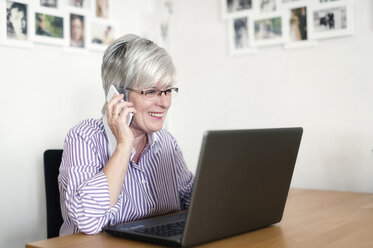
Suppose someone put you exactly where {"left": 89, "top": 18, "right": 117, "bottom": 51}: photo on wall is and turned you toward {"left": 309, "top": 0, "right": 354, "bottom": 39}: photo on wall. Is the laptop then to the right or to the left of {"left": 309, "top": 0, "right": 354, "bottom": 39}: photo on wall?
right

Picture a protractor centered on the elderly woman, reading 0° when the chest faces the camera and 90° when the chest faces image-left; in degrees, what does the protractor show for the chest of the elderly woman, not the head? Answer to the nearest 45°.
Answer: approximately 315°

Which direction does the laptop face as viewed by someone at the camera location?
facing away from the viewer and to the left of the viewer

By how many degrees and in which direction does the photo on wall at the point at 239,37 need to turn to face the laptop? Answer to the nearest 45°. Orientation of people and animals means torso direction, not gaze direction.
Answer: approximately 45° to its left

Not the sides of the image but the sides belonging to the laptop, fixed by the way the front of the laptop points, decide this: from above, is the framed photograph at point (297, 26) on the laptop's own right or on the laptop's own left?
on the laptop's own right

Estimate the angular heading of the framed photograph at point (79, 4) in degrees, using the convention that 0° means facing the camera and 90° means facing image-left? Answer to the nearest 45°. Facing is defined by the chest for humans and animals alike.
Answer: approximately 315°
